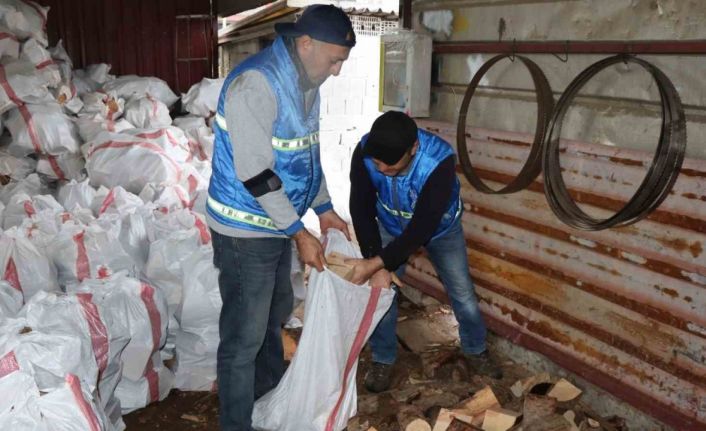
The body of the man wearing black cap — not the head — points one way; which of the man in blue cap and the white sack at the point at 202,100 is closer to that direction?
the man in blue cap

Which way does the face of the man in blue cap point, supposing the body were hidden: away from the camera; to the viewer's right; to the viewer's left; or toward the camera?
to the viewer's right

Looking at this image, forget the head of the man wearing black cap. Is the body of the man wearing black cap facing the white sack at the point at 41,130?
no

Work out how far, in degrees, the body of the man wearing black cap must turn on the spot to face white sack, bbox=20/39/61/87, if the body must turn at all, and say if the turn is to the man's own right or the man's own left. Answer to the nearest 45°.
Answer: approximately 90° to the man's own right

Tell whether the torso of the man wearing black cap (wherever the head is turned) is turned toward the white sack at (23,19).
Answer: no

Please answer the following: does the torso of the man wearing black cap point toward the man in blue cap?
yes

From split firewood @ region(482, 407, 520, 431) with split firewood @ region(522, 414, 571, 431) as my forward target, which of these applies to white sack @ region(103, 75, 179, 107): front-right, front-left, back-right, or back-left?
back-left

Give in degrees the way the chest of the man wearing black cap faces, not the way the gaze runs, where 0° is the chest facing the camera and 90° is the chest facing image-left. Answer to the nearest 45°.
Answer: approximately 45°

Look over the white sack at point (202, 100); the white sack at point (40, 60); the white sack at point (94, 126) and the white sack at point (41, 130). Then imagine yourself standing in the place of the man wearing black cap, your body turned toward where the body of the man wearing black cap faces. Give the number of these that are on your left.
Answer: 0

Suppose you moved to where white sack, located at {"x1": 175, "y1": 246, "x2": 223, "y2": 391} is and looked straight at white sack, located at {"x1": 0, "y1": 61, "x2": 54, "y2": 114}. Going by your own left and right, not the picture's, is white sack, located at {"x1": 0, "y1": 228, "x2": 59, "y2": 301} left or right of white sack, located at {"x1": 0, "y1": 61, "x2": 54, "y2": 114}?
left

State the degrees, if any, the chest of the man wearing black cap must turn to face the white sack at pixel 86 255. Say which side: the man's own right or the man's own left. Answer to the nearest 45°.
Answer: approximately 45° to the man's own right

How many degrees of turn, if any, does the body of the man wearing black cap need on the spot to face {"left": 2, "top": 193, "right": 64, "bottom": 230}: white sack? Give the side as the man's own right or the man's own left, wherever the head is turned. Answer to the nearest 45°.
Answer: approximately 45° to the man's own right

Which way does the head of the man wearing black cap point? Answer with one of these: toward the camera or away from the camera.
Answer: toward the camera

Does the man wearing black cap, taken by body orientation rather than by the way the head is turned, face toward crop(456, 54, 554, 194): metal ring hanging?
no

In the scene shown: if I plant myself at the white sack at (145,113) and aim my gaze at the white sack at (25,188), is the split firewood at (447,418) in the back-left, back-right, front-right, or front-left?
front-left

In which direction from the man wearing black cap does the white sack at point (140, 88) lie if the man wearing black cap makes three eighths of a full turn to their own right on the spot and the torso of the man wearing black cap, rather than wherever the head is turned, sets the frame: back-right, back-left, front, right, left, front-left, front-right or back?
front-left
